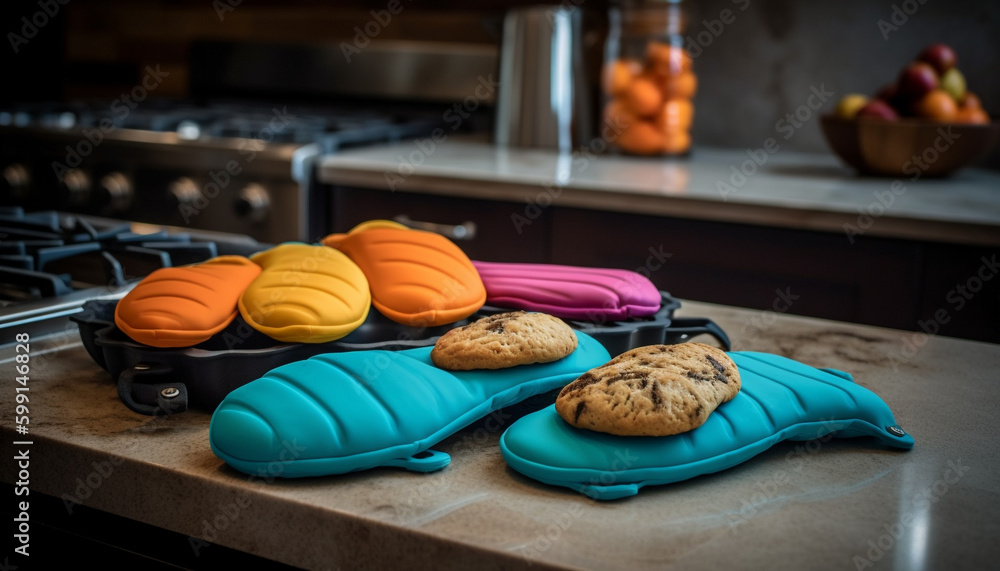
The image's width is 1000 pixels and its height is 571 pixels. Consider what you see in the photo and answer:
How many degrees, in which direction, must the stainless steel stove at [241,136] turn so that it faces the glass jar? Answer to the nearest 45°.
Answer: approximately 135° to its left

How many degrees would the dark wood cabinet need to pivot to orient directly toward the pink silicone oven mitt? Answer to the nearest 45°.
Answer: approximately 45° to its left

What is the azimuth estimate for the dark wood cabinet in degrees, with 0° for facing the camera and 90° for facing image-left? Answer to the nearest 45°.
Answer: approximately 45°

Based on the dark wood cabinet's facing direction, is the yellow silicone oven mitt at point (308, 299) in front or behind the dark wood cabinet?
in front

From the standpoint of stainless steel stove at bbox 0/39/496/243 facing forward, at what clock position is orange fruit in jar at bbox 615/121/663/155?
The orange fruit in jar is roughly at 8 o'clock from the stainless steel stove.

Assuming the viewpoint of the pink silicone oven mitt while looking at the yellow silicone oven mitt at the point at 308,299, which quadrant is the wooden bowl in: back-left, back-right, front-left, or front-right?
back-right

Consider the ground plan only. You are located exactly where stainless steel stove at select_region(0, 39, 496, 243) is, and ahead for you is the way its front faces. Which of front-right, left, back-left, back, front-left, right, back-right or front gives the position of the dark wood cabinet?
left

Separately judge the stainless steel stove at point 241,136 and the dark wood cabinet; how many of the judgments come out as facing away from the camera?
0

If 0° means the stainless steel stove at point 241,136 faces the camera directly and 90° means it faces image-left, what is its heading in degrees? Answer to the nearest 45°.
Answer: approximately 45°

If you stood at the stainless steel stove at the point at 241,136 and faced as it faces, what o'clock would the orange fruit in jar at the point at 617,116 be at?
The orange fruit in jar is roughly at 8 o'clock from the stainless steel stove.

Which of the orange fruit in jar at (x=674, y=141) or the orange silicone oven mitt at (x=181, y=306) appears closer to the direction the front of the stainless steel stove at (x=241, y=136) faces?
the orange silicone oven mitt

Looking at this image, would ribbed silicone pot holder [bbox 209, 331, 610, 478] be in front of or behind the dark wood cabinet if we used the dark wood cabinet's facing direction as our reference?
in front
